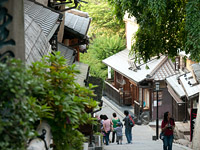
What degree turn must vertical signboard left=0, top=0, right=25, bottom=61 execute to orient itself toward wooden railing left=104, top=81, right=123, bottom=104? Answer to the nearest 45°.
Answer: approximately 180°

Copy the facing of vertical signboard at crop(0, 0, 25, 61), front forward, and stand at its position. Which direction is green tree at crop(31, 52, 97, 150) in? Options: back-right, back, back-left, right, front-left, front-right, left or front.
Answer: back-left

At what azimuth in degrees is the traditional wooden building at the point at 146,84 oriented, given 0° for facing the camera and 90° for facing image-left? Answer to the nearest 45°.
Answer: approximately 45°

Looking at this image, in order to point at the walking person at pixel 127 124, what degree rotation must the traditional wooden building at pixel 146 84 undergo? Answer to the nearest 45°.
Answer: approximately 45° to its left

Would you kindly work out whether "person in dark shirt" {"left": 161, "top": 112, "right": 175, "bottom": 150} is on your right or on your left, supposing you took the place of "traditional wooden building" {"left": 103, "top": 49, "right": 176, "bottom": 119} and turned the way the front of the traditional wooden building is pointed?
on your left
